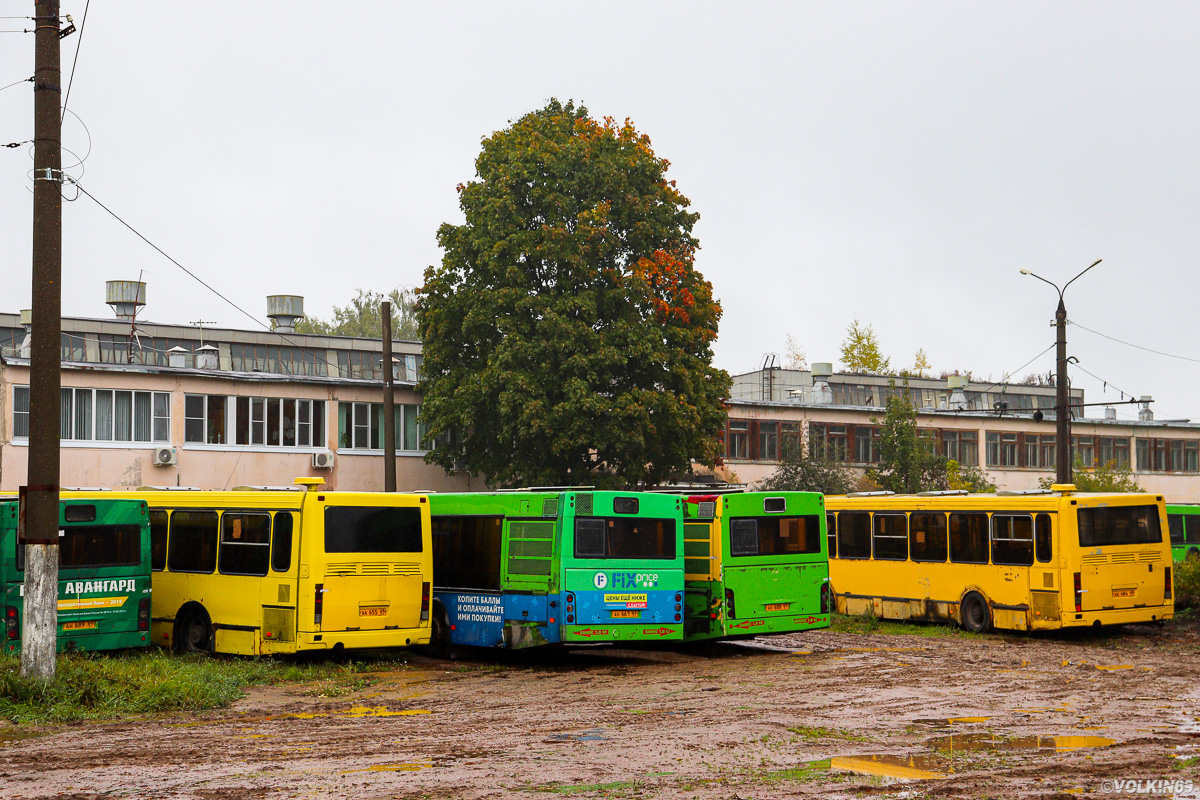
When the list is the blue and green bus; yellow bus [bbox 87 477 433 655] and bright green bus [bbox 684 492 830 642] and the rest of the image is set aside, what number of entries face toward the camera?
0

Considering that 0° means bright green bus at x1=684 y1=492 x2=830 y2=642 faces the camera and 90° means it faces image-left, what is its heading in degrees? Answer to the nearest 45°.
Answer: approximately 135°

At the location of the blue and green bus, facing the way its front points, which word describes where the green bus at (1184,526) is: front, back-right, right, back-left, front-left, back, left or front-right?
right

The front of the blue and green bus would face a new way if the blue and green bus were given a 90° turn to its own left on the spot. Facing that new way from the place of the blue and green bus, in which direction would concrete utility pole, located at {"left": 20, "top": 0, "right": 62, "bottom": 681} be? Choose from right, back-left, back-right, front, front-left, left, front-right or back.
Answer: front

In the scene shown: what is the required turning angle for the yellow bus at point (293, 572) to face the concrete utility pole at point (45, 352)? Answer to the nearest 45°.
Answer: approximately 90° to its left

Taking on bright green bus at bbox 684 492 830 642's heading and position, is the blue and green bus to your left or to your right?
on your left

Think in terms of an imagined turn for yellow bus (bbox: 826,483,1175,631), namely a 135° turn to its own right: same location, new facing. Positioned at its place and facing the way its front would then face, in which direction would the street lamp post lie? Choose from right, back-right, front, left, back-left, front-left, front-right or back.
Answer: left

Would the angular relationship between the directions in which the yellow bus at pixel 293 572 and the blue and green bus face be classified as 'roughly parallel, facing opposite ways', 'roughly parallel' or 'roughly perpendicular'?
roughly parallel

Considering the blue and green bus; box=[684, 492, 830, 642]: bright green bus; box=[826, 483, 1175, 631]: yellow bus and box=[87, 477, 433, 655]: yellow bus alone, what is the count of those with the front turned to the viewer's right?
0

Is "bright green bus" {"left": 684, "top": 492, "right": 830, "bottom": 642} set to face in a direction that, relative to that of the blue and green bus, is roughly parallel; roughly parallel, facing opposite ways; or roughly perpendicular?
roughly parallel

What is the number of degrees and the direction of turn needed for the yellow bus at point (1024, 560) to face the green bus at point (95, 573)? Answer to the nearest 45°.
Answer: approximately 90° to its left

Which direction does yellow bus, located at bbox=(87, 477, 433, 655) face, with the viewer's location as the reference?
facing away from the viewer and to the left of the viewer

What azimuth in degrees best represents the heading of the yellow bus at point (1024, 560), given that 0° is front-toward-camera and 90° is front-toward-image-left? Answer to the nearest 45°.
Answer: approximately 135°

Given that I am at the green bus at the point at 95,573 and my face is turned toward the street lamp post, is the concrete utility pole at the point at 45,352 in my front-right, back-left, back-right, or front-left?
back-right

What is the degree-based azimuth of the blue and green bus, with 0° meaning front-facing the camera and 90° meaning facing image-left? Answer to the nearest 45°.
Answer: approximately 135°
